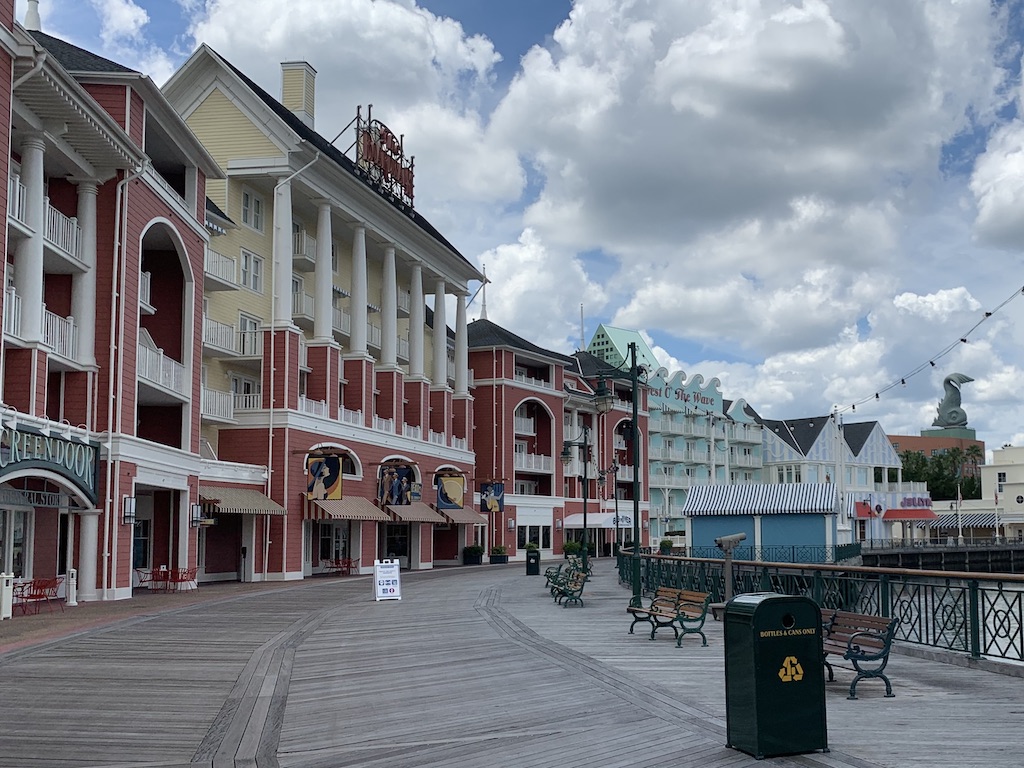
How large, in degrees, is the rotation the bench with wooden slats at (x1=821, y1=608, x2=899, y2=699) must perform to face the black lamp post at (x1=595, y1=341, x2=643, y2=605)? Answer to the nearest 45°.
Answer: approximately 135° to its right

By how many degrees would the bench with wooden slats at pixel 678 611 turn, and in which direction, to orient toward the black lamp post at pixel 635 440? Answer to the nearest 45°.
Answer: approximately 135° to its right

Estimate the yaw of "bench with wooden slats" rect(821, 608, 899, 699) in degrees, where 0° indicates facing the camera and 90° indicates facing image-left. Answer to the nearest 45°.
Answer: approximately 45°

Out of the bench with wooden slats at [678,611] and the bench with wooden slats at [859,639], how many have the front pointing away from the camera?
0

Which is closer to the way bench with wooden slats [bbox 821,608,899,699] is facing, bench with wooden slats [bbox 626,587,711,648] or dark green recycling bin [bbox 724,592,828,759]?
the dark green recycling bin

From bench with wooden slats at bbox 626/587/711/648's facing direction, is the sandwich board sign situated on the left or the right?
on its right

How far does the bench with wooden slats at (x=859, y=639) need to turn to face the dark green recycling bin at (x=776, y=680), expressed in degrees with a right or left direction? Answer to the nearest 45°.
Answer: approximately 45° to its left

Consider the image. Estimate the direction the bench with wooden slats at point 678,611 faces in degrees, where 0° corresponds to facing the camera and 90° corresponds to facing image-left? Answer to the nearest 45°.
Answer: approximately 45°

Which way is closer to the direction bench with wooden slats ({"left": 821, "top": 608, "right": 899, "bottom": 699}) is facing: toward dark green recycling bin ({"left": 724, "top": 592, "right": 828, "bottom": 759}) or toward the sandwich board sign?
the dark green recycling bin
